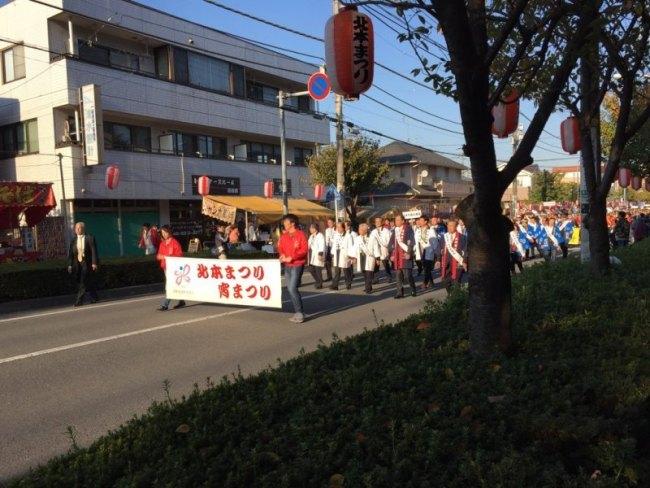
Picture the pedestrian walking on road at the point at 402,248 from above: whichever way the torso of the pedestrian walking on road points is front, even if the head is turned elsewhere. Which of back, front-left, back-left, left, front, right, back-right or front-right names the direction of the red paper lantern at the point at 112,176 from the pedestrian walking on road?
right

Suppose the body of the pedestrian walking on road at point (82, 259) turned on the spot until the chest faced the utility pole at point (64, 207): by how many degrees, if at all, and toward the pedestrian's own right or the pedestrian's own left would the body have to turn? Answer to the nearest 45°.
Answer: approximately 135° to the pedestrian's own right

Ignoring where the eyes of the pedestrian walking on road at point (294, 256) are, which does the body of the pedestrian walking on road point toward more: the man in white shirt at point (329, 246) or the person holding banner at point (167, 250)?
the person holding banner

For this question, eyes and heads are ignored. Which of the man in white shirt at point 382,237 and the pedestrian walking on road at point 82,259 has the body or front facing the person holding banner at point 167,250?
the man in white shirt

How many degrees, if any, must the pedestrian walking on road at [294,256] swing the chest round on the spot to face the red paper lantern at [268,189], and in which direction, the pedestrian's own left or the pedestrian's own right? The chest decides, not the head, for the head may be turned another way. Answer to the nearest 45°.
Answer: approximately 135° to the pedestrian's own right

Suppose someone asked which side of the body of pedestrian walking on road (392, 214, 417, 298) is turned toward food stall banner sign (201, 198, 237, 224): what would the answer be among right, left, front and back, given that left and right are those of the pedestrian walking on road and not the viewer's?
right

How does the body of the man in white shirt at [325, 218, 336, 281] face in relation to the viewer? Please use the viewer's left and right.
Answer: facing the viewer and to the left of the viewer

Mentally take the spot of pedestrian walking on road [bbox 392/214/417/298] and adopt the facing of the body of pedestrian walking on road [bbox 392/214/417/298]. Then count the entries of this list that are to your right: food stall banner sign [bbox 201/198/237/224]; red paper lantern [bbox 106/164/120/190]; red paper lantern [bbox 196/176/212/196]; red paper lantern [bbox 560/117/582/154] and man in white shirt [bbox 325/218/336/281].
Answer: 4

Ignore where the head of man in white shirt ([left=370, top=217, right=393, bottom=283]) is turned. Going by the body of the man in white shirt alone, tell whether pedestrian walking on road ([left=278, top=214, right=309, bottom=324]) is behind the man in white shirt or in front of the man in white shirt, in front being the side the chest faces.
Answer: in front

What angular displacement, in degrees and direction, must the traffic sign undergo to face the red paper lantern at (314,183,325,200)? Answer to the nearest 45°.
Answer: approximately 180°

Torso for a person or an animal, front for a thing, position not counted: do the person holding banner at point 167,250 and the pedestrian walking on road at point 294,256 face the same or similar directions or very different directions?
same or similar directions

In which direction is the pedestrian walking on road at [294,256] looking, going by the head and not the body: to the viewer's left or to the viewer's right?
to the viewer's left

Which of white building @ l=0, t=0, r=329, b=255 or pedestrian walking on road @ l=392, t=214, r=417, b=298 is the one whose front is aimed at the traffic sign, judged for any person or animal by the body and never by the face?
the white building

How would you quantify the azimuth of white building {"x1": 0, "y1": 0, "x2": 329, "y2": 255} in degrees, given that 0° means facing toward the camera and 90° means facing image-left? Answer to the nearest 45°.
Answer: approximately 315°

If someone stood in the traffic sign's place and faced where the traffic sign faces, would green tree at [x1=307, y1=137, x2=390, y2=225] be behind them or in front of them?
behind

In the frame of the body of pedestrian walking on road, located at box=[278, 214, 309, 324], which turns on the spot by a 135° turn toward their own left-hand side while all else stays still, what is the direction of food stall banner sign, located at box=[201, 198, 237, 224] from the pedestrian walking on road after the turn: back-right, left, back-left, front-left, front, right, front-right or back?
left

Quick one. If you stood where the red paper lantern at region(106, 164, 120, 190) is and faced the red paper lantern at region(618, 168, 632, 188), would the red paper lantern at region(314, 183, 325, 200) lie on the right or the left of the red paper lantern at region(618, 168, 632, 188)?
left

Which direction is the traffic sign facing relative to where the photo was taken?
toward the camera

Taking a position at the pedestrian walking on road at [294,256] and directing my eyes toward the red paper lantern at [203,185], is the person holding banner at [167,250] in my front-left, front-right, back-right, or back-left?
front-left
